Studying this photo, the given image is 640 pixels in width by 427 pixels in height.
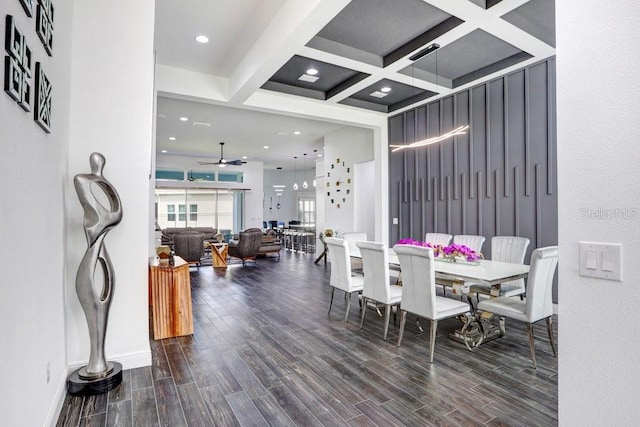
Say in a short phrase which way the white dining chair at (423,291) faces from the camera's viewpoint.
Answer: facing away from the viewer and to the right of the viewer

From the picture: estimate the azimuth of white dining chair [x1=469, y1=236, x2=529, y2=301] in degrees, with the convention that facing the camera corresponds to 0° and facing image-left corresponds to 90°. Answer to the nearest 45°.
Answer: approximately 45°

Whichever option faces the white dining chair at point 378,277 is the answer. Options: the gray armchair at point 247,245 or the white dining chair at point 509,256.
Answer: the white dining chair at point 509,256

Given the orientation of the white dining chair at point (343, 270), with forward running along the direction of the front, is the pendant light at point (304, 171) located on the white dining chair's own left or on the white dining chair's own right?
on the white dining chair's own left

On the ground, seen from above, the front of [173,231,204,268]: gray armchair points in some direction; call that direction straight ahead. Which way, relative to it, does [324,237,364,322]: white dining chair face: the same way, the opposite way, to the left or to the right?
to the right

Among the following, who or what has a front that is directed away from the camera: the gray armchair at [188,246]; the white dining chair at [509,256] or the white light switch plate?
the gray armchair

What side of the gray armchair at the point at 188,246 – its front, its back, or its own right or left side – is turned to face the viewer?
back

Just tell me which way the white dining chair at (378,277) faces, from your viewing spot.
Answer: facing away from the viewer and to the right of the viewer

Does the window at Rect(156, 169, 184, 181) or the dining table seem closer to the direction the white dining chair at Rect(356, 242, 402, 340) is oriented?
the dining table

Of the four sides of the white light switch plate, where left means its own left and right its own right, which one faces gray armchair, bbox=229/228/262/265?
right

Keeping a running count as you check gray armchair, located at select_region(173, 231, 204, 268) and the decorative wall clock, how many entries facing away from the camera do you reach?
1

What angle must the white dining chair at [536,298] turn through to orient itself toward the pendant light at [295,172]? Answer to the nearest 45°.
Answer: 0° — it already faces it

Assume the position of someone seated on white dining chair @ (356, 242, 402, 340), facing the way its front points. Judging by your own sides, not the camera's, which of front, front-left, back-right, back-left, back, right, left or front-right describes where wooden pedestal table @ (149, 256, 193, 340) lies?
back-left

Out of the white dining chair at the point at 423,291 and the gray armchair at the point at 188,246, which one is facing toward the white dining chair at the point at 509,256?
the white dining chair at the point at 423,291
